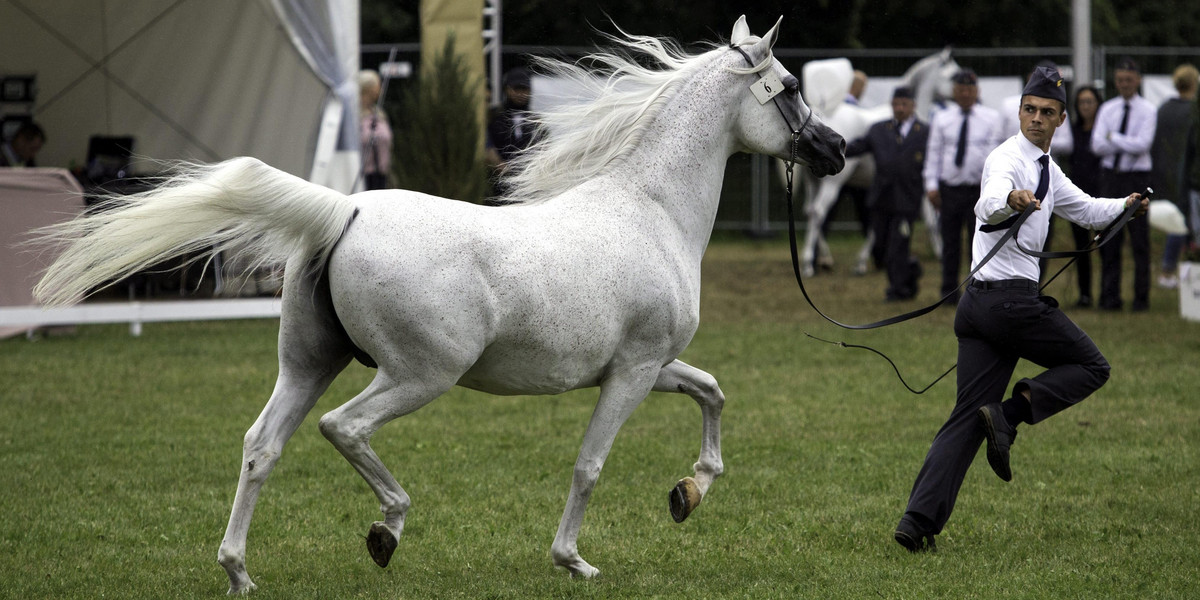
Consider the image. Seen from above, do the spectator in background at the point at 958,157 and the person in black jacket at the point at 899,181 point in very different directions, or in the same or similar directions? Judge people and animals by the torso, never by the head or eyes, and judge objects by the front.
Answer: same or similar directions

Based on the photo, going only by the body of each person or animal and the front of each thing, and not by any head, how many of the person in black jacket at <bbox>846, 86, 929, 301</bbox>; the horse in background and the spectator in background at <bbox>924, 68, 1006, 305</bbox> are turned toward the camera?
2

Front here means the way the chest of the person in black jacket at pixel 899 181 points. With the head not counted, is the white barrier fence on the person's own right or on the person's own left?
on the person's own right

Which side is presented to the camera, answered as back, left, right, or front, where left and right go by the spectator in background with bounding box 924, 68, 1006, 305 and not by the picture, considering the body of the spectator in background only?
front

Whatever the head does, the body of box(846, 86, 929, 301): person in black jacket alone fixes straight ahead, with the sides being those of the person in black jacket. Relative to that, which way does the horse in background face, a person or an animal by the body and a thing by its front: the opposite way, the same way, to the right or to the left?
to the left

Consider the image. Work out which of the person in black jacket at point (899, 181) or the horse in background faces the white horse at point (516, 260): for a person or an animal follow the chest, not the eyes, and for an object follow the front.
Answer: the person in black jacket

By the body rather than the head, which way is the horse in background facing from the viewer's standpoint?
to the viewer's right

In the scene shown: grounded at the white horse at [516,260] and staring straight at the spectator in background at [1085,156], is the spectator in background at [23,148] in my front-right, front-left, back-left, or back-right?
front-left

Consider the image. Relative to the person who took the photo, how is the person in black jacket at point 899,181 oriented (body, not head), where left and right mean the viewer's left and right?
facing the viewer
